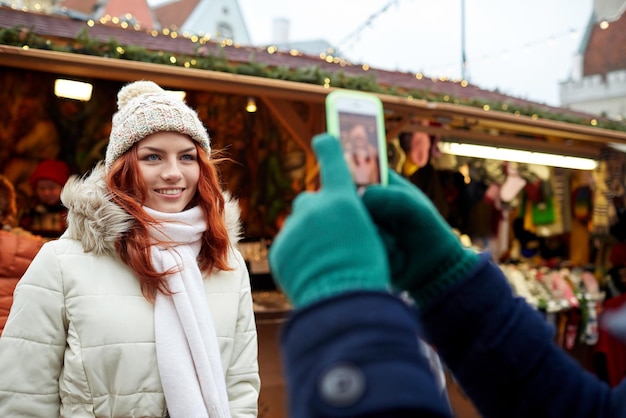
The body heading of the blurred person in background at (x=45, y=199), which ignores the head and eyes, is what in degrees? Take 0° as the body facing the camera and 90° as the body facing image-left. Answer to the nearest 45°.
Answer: approximately 0°

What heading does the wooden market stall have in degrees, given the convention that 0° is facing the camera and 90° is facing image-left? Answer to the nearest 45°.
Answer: approximately 315°

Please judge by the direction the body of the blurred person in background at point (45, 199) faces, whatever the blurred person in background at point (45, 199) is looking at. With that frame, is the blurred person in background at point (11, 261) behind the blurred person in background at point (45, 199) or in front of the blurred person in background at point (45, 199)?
in front
